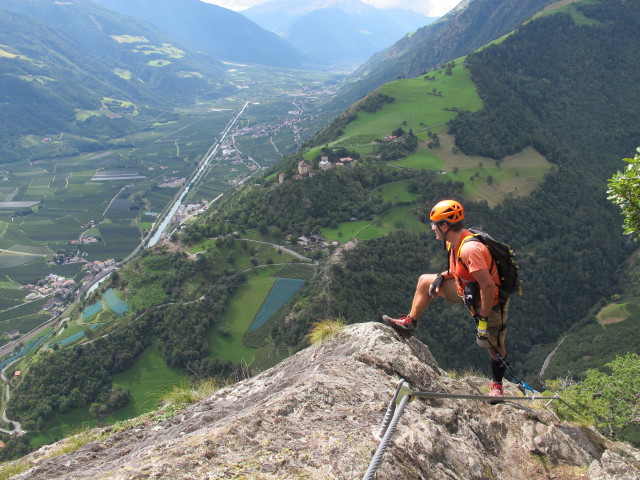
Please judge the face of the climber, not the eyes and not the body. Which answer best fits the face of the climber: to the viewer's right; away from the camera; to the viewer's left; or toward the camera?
to the viewer's left

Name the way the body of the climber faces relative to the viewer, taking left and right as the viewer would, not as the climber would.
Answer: facing to the left of the viewer
